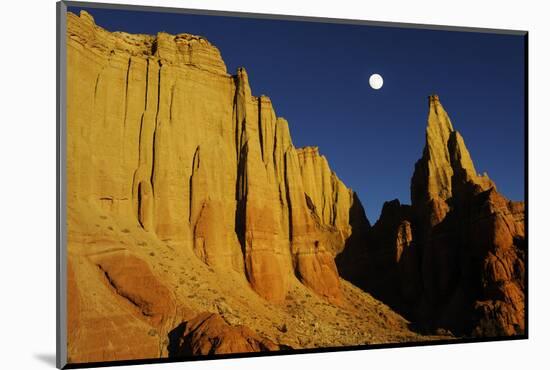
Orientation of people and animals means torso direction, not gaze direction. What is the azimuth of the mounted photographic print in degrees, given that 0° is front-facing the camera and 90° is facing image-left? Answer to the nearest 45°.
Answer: approximately 315°
